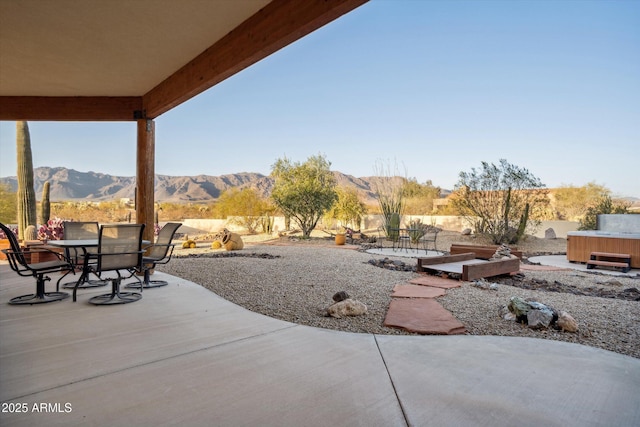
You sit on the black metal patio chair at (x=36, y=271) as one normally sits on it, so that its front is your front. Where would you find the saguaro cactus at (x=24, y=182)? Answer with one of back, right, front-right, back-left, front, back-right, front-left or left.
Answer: left

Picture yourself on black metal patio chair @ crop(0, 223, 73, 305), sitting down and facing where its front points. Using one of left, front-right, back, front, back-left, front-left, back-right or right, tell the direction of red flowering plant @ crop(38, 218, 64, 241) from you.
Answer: left

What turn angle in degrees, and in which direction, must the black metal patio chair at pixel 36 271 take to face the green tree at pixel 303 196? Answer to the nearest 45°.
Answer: approximately 45° to its left

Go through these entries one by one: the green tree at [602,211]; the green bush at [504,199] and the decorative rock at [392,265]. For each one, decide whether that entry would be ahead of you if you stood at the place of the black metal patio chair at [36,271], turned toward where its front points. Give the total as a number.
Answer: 3

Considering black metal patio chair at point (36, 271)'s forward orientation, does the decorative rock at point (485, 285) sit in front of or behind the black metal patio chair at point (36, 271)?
in front

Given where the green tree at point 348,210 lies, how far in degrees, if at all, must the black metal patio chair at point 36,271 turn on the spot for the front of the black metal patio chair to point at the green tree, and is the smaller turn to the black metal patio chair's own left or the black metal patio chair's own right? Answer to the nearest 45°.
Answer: approximately 45° to the black metal patio chair's own left

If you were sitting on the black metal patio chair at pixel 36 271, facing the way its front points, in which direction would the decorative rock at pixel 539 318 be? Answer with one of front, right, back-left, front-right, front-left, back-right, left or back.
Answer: front-right

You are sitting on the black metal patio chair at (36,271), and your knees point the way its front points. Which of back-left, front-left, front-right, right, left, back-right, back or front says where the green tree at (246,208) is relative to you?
front-left

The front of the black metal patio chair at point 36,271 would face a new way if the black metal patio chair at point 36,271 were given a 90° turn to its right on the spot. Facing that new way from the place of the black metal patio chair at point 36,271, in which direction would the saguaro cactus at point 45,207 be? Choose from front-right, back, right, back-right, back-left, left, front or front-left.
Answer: back

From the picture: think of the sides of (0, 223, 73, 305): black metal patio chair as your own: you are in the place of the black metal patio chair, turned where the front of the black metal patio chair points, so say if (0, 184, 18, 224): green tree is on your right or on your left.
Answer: on your left

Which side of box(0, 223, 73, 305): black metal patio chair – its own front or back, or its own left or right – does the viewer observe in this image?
right
